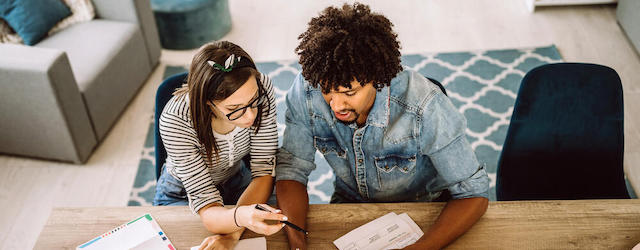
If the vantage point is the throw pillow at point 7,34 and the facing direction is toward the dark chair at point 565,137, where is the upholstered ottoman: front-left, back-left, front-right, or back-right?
front-left

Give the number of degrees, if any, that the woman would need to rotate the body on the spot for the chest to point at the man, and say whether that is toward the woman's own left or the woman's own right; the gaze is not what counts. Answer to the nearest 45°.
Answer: approximately 45° to the woman's own left

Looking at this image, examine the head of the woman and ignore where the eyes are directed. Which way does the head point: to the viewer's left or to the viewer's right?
to the viewer's right

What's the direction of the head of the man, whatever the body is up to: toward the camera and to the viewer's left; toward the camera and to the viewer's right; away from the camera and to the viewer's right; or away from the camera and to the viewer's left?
toward the camera and to the viewer's left

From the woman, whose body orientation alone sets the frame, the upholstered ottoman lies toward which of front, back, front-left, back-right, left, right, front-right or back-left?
back-left

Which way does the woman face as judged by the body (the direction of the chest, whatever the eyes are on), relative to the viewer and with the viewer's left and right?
facing the viewer and to the right of the viewer

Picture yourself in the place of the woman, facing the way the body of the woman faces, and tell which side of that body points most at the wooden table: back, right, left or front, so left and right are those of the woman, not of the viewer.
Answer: front

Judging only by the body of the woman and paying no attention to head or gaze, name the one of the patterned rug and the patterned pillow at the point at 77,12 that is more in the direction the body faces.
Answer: the patterned rug

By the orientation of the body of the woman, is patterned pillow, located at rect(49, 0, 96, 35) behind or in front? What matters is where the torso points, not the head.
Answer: behind

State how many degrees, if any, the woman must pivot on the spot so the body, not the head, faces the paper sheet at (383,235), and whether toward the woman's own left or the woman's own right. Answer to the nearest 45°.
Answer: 0° — they already face it

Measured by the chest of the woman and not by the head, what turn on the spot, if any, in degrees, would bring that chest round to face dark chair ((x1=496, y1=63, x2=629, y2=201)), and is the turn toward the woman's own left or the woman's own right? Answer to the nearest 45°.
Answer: approximately 45° to the woman's own left

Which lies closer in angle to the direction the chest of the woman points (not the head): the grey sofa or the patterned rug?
the patterned rug
